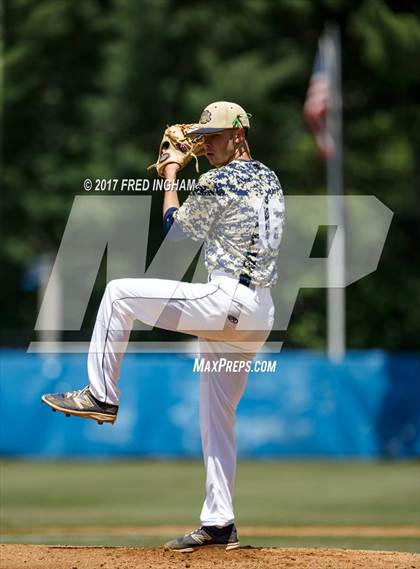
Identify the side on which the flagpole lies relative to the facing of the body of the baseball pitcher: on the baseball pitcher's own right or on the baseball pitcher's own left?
on the baseball pitcher's own right

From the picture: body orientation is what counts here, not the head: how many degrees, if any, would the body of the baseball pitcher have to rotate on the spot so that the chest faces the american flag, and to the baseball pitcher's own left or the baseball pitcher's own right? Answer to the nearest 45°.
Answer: approximately 90° to the baseball pitcher's own right

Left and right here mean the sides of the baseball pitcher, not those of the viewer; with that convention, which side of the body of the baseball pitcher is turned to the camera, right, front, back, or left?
left
